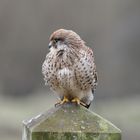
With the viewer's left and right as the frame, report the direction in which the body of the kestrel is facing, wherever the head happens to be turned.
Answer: facing the viewer and to the left of the viewer
